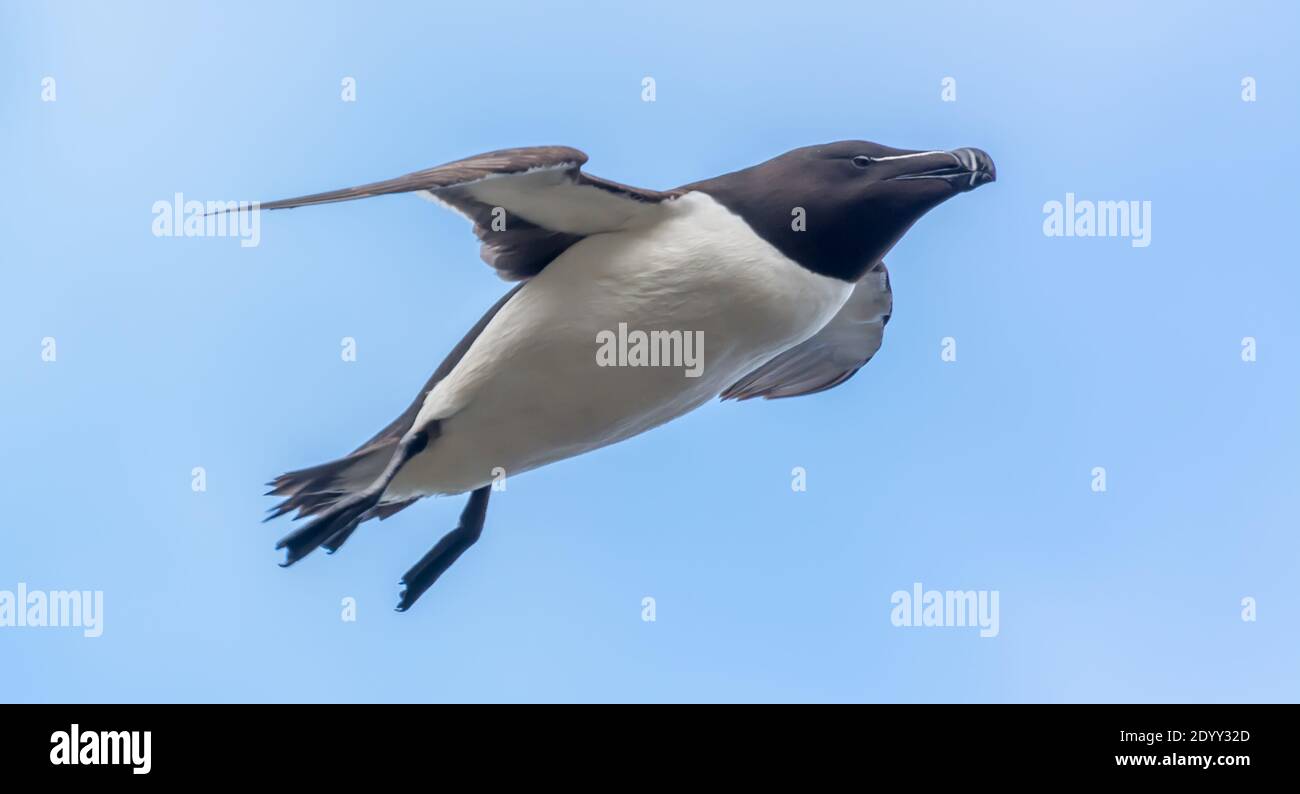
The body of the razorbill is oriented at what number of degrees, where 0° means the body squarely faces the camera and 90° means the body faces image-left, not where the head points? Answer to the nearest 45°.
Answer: approximately 270°
